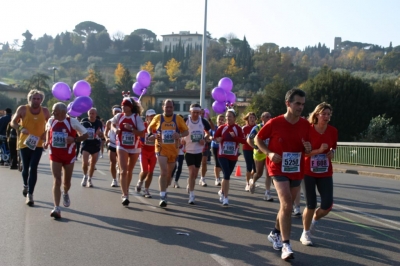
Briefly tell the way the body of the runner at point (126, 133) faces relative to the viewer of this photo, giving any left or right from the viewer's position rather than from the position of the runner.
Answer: facing the viewer

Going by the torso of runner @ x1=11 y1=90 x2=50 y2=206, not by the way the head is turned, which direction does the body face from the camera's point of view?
toward the camera

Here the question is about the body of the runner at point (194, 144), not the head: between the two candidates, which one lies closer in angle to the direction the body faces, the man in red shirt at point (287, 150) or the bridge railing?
the man in red shirt

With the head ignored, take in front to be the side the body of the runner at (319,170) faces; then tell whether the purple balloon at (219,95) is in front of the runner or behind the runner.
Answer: behind

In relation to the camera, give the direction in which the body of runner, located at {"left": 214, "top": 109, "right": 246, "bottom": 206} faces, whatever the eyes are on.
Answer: toward the camera

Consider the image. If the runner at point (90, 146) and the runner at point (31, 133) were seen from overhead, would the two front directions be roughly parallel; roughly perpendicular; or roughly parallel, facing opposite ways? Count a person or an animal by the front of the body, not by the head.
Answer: roughly parallel

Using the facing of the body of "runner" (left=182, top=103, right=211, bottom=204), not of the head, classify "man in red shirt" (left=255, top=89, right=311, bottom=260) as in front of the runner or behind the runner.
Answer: in front

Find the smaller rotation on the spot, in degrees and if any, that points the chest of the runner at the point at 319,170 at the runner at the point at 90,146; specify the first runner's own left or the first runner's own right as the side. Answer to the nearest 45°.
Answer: approximately 135° to the first runner's own right
